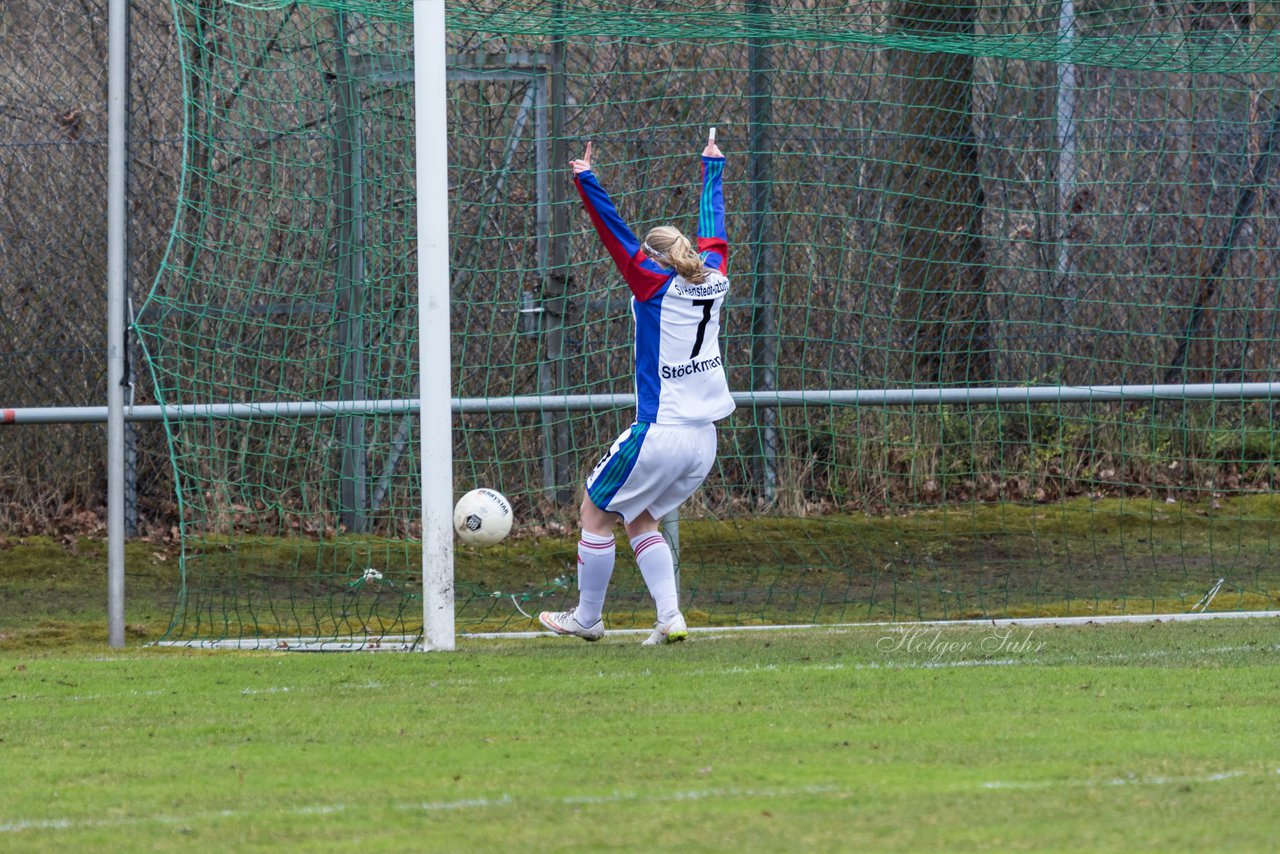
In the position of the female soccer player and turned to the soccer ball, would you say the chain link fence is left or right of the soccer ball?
right

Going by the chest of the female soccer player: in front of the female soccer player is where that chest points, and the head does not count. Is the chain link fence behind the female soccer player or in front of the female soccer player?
in front

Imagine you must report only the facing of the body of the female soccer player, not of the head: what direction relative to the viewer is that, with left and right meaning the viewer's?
facing away from the viewer and to the left of the viewer

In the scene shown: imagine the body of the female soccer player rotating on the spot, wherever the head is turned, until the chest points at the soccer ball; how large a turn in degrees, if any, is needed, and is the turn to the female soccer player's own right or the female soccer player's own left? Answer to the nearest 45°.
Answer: approximately 45° to the female soccer player's own left
